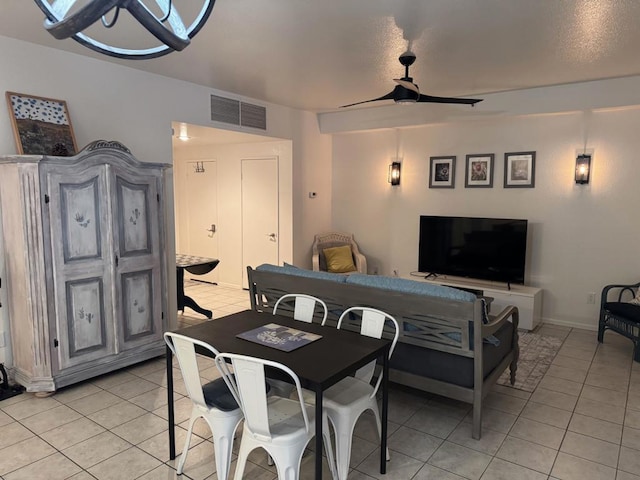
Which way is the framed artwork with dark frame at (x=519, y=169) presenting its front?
toward the camera

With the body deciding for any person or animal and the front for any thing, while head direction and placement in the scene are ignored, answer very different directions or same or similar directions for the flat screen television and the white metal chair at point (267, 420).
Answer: very different directions

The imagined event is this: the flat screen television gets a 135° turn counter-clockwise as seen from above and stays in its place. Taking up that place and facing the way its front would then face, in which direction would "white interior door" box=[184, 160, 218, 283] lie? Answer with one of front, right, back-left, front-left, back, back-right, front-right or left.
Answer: back-left

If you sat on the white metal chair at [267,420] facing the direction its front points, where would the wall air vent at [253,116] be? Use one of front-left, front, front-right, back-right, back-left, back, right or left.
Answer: front-left

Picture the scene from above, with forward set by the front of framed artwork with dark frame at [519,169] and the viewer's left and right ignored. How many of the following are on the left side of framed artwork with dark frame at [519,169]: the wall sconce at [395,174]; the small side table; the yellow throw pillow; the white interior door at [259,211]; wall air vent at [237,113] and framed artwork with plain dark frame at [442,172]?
0

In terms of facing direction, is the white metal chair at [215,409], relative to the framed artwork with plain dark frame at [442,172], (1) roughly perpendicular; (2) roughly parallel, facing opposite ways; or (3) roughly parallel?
roughly parallel, facing opposite ways

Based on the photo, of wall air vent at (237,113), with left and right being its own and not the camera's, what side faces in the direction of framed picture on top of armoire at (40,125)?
right

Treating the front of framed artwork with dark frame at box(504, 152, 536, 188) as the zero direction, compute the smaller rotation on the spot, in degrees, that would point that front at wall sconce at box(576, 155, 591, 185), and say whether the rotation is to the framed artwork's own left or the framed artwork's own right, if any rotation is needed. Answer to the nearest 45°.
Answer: approximately 90° to the framed artwork's own left

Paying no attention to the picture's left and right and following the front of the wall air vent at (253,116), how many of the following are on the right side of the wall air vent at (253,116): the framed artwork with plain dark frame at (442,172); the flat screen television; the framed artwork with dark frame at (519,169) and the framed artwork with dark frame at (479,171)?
0

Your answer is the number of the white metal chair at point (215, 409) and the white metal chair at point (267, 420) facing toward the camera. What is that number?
0

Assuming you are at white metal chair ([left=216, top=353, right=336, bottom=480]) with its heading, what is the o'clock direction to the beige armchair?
The beige armchair is roughly at 11 o'clock from the white metal chair.

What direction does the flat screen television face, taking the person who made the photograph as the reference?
facing the viewer

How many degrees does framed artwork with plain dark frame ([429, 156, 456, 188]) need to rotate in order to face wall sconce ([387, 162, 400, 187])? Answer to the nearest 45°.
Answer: approximately 90° to its right

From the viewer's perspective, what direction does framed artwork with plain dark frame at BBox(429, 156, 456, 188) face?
toward the camera

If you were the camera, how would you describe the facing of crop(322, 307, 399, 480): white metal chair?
facing the viewer and to the left of the viewer

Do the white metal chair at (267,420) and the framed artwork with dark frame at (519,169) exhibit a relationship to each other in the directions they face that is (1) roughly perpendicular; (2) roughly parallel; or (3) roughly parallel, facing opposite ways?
roughly parallel, facing opposite ways

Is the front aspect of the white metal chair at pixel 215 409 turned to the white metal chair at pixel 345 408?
no

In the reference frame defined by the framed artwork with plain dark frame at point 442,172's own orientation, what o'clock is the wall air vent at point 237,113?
The wall air vent is roughly at 2 o'clock from the framed artwork with plain dark frame.
